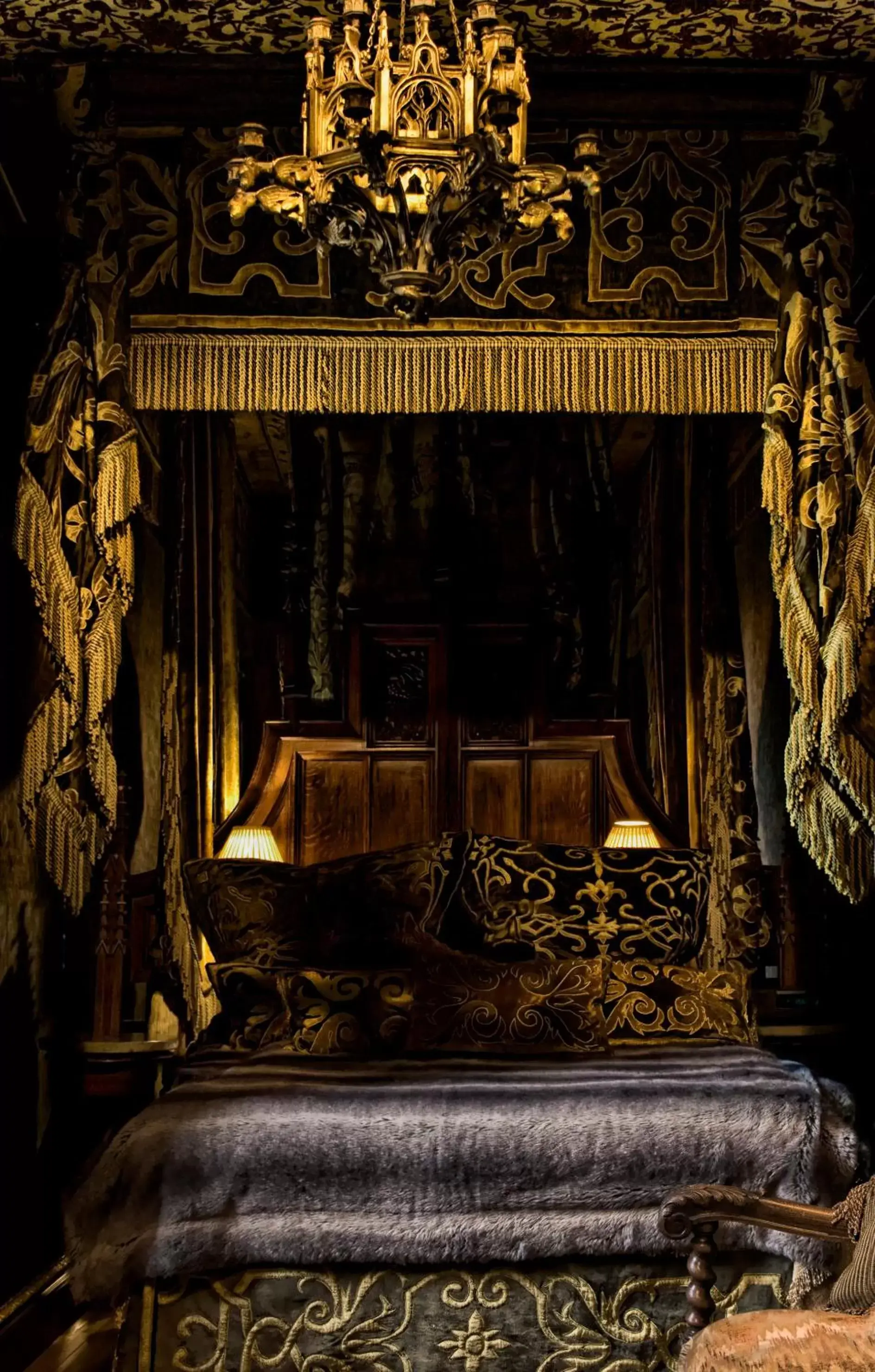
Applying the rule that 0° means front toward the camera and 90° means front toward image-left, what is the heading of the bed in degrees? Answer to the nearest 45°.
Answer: approximately 0°

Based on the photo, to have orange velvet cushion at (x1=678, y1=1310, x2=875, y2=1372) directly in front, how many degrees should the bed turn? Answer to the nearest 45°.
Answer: approximately 45° to its left
